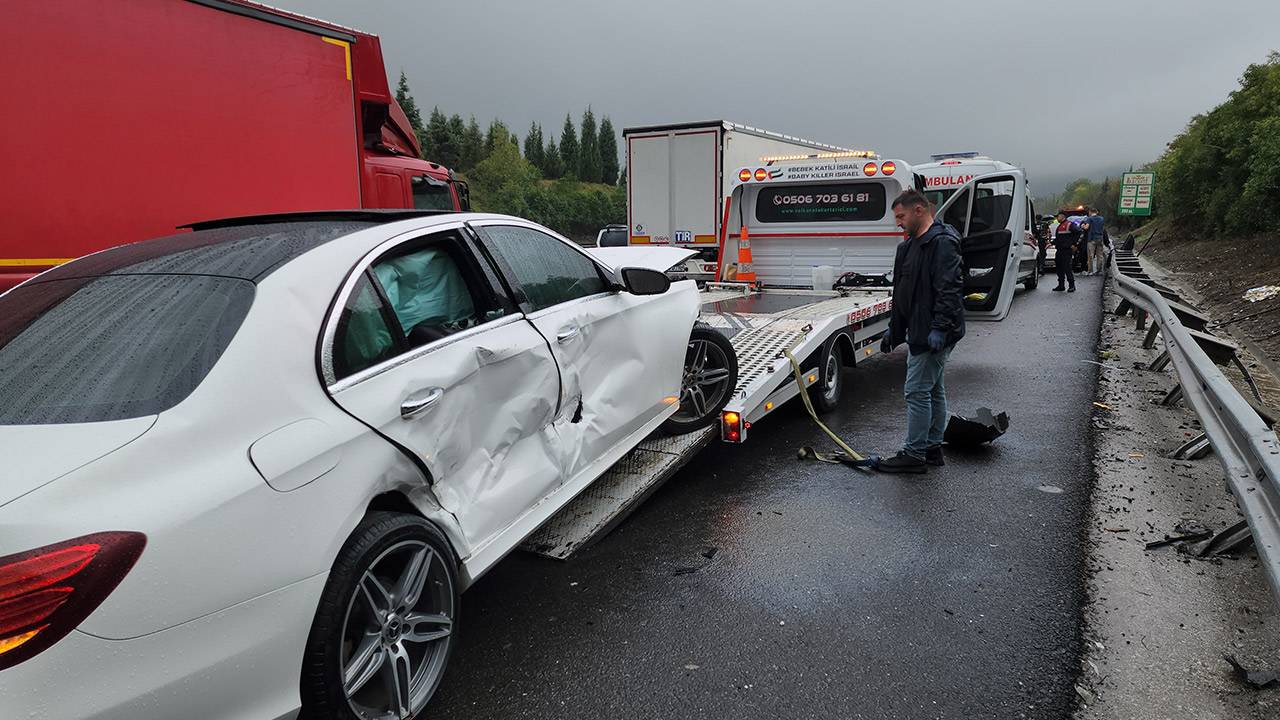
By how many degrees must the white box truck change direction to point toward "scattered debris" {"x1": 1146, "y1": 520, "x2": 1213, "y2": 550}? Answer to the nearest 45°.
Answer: approximately 135° to its right

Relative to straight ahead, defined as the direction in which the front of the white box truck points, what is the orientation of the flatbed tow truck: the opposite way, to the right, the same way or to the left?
the same way

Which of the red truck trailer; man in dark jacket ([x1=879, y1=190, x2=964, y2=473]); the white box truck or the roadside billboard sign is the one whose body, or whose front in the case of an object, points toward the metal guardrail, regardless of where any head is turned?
the roadside billboard sign

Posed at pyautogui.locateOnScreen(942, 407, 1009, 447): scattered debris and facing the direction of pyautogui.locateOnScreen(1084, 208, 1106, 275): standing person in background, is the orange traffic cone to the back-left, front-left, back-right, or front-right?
front-left

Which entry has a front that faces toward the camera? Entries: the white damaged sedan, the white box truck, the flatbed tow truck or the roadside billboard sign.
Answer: the roadside billboard sign

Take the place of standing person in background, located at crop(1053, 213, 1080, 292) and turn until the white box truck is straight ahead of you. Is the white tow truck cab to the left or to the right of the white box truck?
left

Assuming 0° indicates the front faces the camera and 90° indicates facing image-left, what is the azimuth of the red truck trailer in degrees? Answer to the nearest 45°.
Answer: approximately 225°

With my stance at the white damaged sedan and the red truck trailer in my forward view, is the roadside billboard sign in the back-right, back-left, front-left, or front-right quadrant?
front-right

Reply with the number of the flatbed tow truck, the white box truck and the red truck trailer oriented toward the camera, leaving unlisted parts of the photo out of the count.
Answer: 0

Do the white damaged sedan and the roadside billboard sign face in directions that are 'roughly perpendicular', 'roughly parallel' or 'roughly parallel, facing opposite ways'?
roughly parallel, facing opposite ways

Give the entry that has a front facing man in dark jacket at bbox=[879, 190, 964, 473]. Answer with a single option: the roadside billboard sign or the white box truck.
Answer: the roadside billboard sign

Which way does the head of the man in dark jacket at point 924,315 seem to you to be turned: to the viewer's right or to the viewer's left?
to the viewer's left

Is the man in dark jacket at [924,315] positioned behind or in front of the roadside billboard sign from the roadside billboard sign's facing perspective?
in front

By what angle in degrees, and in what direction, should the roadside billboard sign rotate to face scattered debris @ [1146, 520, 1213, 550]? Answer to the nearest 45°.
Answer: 0° — it already faces it

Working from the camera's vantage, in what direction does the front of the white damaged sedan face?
facing away from the viewer and to the right of the viewer

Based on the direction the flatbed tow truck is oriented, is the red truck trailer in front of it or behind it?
behind

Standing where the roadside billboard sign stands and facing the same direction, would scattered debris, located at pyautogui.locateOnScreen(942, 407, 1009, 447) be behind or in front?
in front

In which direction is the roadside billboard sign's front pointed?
toward the camera

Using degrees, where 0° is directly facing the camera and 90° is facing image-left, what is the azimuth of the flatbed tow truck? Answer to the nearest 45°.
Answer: approximately 225°
